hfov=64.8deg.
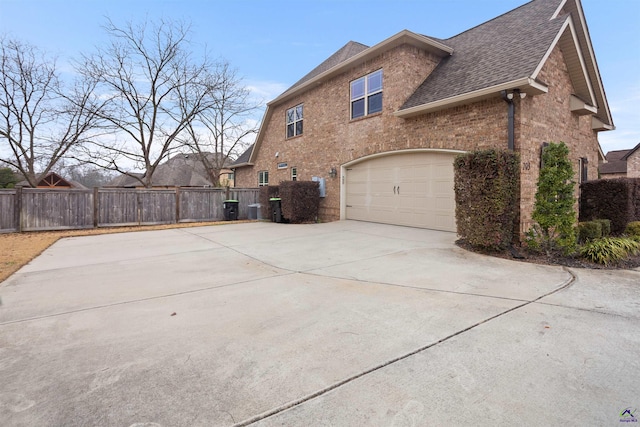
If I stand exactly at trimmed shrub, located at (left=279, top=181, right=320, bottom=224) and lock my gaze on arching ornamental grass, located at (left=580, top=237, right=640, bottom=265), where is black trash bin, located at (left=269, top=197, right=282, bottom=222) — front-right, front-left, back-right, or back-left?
back-right

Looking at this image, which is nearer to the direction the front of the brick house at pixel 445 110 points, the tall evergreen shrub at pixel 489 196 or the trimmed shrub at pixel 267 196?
the tall evergreen shrub

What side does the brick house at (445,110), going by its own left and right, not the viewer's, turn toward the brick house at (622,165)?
left
